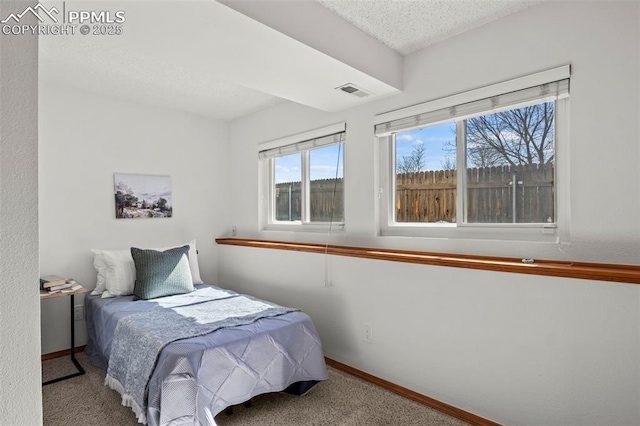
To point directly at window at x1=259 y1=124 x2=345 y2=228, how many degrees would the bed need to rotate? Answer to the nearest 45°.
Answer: approximately 90° to its left

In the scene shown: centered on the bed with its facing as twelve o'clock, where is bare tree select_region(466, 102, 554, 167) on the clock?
The bare tree is roughly at 9 o'clock from the bed.

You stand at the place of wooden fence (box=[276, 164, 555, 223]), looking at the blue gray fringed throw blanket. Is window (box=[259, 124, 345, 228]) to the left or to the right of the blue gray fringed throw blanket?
right

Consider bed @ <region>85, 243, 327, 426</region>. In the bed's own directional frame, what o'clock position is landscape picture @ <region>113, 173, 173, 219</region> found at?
The landscape picture is roughly at 7 o'clock from the bed.

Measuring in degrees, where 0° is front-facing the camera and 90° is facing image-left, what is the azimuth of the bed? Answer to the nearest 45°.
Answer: approximately 315°

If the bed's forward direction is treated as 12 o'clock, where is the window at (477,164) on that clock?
The window is roughly at 11 o'clock from the bed.

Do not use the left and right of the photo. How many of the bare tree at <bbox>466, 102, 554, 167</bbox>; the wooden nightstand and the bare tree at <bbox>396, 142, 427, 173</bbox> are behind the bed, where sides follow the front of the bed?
1
